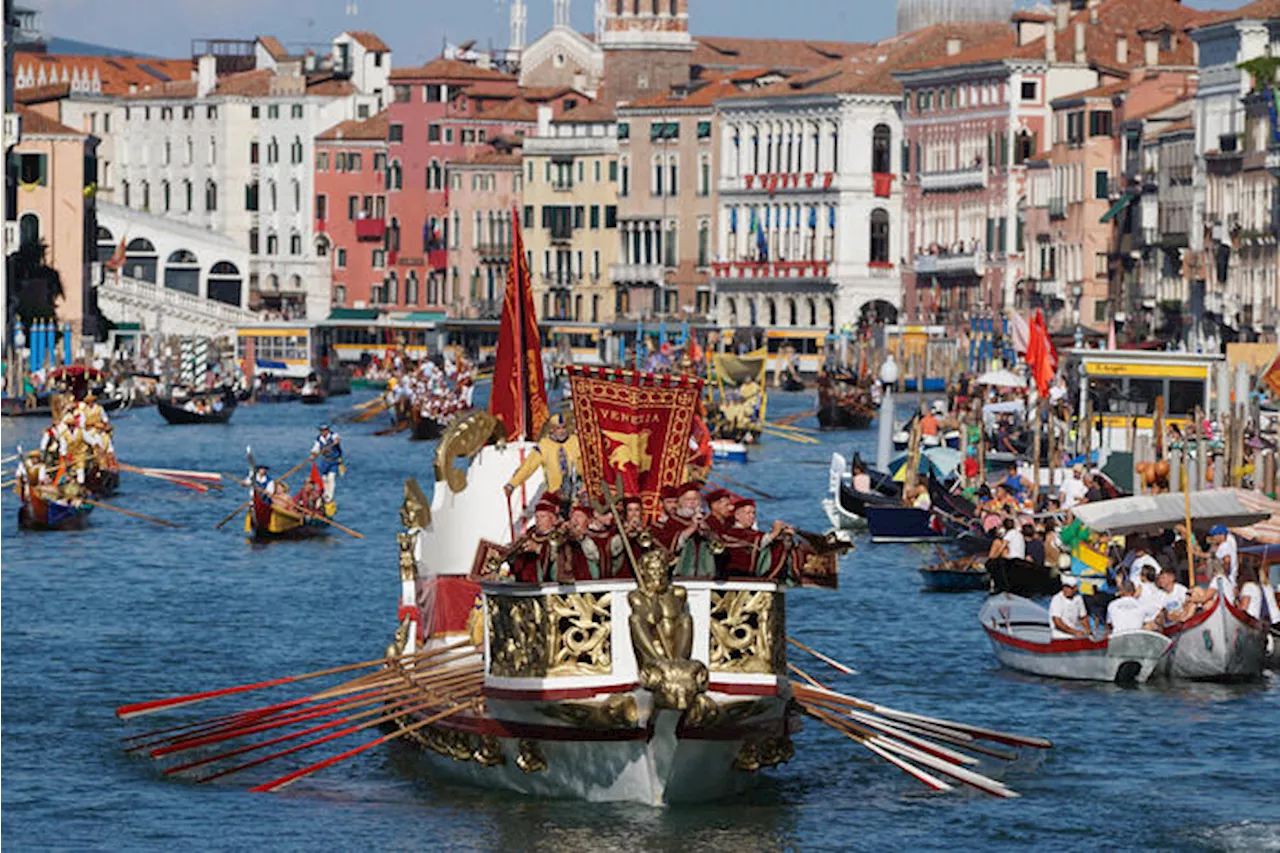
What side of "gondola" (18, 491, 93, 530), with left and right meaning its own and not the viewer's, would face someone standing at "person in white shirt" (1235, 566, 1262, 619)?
left

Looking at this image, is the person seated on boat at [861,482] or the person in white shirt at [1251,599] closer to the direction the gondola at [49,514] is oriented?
the person in white shirt

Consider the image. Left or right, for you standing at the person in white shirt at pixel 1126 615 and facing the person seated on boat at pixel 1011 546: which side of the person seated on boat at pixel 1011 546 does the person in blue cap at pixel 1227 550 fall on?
right

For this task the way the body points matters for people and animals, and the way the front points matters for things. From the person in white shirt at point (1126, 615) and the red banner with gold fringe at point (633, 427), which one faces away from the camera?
the person in white shirt

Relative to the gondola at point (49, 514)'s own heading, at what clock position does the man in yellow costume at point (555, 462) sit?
The man in yellow costume is roughly at 10 o'clock from the gondola.

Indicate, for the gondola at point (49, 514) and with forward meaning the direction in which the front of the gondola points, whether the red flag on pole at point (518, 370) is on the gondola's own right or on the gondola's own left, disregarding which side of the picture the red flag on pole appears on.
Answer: on the gondola's own left

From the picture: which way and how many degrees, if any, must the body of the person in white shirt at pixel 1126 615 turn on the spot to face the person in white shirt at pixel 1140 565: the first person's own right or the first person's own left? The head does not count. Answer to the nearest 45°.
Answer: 0° — they already face them

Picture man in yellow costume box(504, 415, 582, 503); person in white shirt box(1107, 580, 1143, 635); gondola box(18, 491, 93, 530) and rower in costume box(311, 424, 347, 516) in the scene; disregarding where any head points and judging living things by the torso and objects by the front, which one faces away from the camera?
the person in white shirt

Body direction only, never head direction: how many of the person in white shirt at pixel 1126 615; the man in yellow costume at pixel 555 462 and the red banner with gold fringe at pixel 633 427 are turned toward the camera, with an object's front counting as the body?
2

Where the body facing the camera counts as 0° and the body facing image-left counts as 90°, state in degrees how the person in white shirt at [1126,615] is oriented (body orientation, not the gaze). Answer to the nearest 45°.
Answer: approximately 180°
